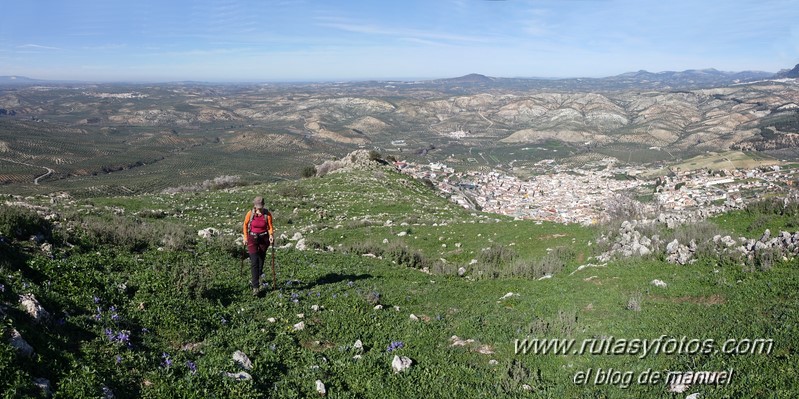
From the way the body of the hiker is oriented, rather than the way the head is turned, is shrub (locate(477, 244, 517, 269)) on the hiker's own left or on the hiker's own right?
on the hiker's own left

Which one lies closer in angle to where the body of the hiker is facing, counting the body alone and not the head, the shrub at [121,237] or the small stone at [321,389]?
the small stone

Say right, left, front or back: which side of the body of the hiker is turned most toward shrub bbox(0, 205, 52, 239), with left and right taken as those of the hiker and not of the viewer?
right

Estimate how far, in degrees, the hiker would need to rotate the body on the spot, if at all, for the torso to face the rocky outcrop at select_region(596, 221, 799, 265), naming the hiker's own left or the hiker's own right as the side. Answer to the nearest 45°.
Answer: approximately 90° to the hiker's own left

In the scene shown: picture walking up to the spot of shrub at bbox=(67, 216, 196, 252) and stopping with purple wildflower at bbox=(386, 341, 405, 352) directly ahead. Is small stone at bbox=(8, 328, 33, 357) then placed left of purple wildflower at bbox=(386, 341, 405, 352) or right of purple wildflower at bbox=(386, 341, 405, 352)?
right

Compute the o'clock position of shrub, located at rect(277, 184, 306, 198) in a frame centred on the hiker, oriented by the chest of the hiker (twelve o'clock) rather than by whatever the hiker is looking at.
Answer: The shrub is roughly at 6 o'clock from the hiker.

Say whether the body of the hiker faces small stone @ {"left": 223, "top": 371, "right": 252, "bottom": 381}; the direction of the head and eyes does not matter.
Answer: yes

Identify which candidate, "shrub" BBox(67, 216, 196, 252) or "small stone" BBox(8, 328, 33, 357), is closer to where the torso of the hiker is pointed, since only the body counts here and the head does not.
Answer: the small stone

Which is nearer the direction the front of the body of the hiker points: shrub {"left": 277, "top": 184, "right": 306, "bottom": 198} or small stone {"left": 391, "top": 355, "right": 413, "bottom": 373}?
the small stone

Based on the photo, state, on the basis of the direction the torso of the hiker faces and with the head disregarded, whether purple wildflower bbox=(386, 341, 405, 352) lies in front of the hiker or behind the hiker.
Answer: in front

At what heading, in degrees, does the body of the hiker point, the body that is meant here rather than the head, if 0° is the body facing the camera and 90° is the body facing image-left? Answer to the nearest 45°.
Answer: approximately 0°

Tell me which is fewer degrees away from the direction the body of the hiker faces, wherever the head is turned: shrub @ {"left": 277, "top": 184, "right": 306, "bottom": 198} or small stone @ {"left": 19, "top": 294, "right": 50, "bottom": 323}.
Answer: the small stone

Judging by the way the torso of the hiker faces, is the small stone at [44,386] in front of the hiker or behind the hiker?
in front

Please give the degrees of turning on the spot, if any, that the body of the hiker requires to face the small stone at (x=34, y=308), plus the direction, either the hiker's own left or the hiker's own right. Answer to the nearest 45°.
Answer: approximately 45° to the hiker's own right

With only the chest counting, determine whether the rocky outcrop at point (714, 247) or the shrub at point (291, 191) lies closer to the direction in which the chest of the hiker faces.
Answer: the rocky outcrop

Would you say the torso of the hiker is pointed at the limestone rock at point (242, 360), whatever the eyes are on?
yes

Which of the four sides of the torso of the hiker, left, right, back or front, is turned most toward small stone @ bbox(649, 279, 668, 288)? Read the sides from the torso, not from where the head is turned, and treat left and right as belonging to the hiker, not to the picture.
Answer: left

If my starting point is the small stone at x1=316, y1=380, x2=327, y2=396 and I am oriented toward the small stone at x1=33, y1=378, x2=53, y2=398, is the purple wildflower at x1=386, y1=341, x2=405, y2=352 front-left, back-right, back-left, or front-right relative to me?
back-right
